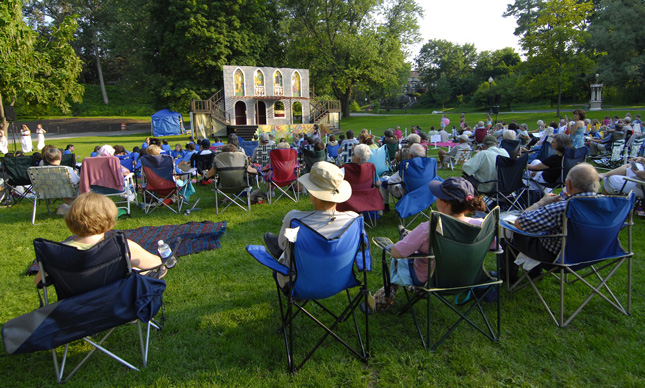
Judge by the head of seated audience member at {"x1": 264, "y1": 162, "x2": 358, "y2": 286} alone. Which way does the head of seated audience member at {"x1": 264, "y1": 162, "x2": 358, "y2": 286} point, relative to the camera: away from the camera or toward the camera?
away from the camera

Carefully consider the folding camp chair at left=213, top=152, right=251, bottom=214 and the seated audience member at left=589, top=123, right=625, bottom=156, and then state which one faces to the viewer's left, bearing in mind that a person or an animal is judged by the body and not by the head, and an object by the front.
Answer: the seated audience member

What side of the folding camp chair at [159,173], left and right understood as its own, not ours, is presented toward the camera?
back

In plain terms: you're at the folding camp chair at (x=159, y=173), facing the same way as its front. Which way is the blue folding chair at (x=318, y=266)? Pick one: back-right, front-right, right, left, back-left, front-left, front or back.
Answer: back

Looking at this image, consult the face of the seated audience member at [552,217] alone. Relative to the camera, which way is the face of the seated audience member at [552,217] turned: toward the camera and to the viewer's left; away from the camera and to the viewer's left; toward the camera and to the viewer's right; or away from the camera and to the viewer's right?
away from the camera and to the viewer's left

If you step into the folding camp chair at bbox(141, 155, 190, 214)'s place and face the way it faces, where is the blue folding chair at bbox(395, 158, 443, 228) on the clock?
The blue folding chair is roughly at 4 o'clock from the folding camp chair.

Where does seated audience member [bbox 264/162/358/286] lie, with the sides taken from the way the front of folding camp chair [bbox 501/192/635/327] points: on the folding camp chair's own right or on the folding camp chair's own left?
on the folding camp chair's own left

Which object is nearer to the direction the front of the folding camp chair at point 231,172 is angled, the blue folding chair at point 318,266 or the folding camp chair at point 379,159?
the folding camp chair

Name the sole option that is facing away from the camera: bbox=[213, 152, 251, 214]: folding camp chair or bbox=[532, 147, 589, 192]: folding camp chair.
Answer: bbox=[213, 152, 251, 214]: folding camp chair

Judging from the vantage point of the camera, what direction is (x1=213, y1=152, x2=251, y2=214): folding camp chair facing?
facing away from the viewer

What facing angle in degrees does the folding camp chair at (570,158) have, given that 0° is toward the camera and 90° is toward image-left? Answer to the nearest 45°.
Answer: approximately 90°

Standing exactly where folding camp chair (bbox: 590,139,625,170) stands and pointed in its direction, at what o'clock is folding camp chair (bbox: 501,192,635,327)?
folding camp chair (bbox: 501,192,635,327) is roughly at 9 o'clock from folding camp chair (bbox: 590,139,625,170).

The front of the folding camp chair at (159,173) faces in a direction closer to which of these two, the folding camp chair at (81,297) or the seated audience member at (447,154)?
the seated audience member
